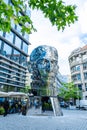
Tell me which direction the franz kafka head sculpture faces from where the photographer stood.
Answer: facing the viewer and to the right of the viewer

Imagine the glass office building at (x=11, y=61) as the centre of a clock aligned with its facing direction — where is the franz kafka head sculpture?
The franz kafka head sculpture is roughly at 12 o'clock from the glass office building.

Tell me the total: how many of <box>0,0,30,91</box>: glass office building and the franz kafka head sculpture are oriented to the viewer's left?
0
